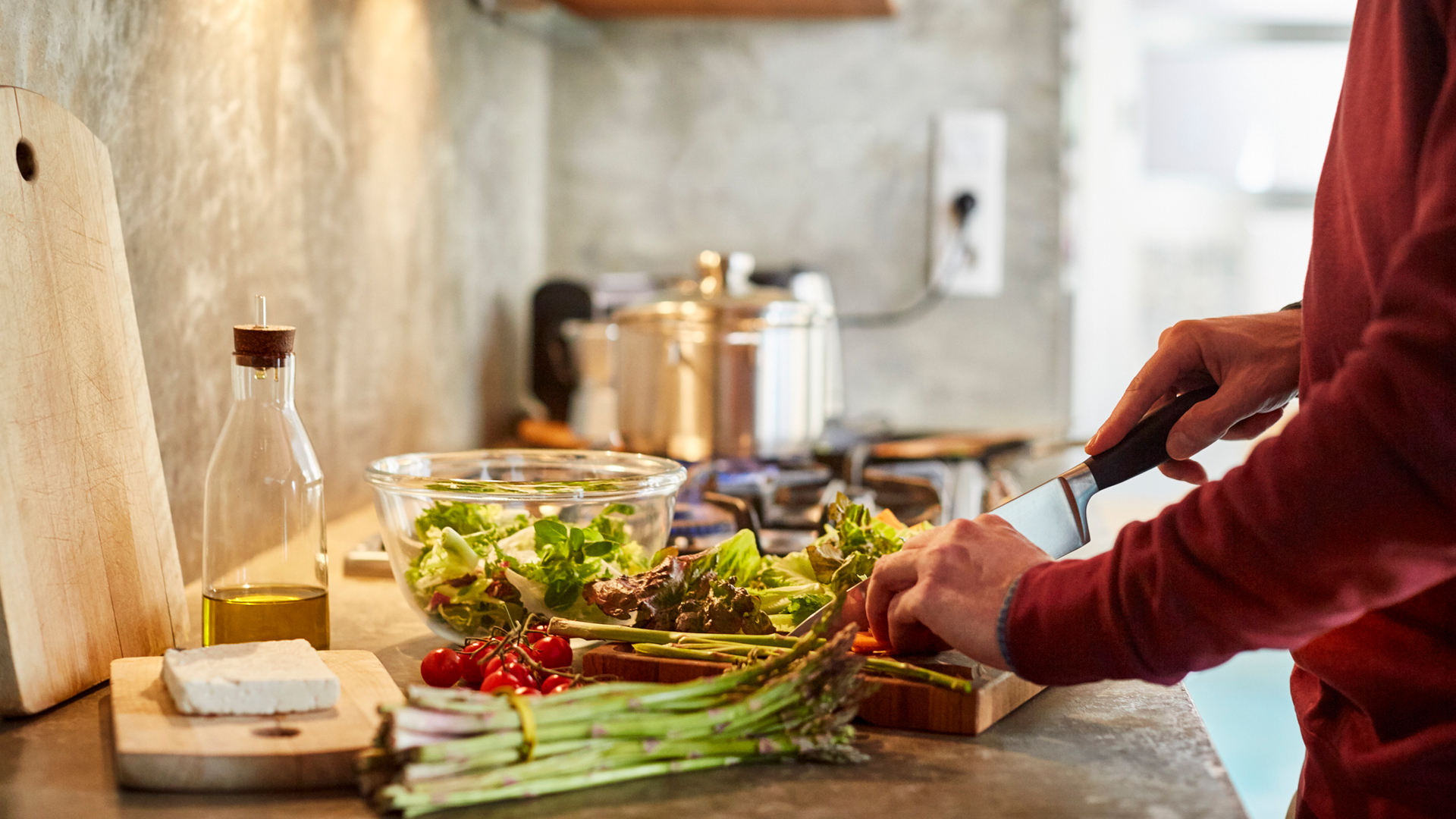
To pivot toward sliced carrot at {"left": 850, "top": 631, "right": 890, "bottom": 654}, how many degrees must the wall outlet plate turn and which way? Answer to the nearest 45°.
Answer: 0° — it already faces it

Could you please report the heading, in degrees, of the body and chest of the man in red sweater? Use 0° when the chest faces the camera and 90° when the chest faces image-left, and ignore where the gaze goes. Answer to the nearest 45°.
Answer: approximately 90°

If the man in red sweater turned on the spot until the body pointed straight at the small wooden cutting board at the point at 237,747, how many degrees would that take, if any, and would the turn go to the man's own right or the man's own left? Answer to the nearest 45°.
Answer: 0° — they already face it

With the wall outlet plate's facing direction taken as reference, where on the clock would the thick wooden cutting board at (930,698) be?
The thick wooden cutting board is roughly at 12 o'clock from the wall outlet plate.

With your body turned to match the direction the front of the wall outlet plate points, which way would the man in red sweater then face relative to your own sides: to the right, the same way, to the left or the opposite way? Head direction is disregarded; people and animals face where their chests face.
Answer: to the right

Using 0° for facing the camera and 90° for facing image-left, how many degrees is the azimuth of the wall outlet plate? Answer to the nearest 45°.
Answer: approximately 0°

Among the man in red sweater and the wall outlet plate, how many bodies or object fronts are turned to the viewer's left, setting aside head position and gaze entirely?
1

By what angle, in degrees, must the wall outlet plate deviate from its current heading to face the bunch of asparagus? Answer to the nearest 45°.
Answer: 0° — it already faces it

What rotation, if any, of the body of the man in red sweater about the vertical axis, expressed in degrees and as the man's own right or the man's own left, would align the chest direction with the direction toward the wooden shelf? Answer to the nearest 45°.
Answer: approximately 45° to the man's own right
